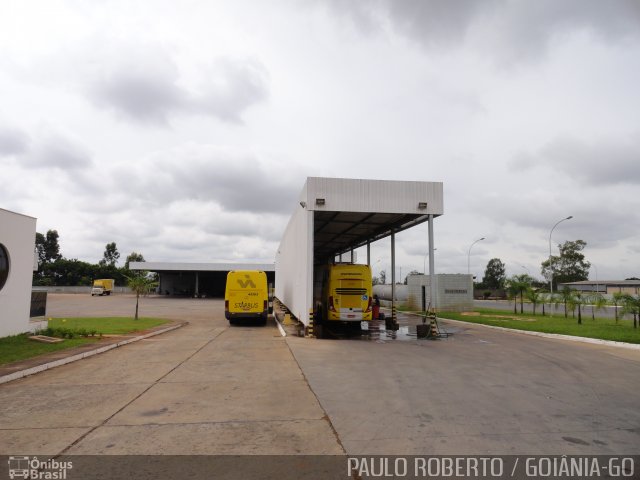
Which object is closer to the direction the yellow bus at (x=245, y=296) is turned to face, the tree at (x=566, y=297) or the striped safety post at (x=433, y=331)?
the tree

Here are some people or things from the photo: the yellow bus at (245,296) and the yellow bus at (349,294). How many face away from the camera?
2

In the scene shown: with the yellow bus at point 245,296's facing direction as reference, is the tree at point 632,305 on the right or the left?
on its right

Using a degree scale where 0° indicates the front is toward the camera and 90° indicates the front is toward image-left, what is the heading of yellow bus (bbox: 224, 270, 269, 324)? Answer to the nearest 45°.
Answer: approximately 180°

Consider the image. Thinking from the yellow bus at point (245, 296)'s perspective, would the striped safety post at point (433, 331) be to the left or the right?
on its right

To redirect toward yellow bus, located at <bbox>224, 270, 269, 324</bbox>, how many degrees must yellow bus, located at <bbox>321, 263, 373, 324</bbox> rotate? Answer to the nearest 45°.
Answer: approximately 45° to its left

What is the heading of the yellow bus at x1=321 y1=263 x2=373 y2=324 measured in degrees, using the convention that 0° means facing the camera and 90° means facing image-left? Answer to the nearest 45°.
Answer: approximately 180°

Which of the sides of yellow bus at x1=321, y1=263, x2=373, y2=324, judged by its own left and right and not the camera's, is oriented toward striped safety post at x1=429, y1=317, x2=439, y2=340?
back

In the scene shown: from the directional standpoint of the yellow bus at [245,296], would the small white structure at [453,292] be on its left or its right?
on its right

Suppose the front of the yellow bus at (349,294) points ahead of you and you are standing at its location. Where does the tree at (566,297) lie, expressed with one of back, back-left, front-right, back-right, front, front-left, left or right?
front-right

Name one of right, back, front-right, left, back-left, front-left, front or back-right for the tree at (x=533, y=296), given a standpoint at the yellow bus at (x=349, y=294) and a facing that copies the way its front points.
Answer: front-right
